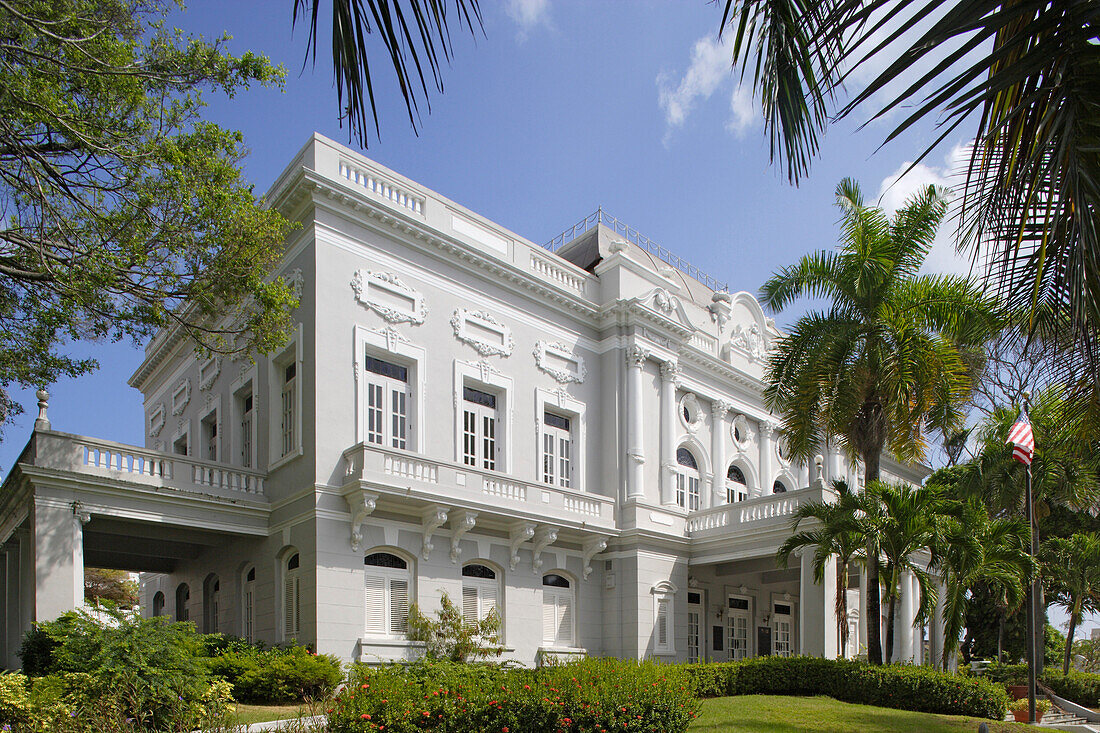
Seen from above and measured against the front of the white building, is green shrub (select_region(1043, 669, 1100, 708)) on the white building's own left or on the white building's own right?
on the white building's own left

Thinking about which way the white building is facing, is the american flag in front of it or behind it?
in front

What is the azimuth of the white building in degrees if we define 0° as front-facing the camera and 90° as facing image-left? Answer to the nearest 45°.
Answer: approximately 315°

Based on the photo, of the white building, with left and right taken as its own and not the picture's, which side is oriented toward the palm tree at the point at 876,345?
front

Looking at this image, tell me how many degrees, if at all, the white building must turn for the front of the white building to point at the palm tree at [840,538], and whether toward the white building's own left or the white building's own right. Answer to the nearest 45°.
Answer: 0° — it already faces it
